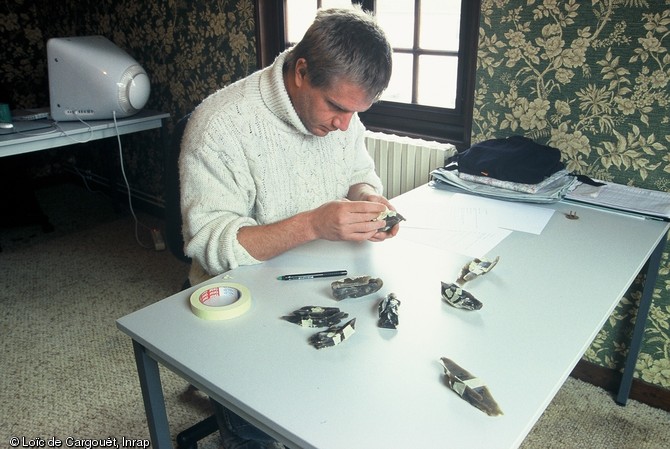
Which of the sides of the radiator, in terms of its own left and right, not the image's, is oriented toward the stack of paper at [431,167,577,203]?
left

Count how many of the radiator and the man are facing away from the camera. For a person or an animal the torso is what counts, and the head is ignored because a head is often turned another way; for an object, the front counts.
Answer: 0

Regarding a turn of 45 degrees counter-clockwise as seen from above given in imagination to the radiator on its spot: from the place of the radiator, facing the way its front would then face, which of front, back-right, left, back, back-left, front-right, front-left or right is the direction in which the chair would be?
front-right

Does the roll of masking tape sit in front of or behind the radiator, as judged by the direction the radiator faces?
in front

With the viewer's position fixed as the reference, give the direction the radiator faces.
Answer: facing the viewer and to the left of the viewer

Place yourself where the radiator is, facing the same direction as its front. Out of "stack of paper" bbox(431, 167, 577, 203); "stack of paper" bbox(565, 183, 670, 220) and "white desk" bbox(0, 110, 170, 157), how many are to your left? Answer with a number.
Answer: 2

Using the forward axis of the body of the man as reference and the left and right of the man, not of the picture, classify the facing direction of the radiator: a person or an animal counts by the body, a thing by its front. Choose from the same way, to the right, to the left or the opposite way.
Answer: to the right

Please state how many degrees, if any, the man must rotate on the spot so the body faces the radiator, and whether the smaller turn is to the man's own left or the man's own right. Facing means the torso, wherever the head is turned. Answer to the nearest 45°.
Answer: approximately 90° to the man's own left

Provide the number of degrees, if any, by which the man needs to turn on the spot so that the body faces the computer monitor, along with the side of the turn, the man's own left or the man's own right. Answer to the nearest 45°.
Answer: approximately 180°

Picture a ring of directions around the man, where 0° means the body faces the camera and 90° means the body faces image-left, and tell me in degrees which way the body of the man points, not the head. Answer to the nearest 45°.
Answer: approximately 315°

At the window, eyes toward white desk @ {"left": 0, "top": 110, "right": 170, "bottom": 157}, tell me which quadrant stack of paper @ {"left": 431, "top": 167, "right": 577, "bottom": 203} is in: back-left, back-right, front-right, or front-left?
back-left
